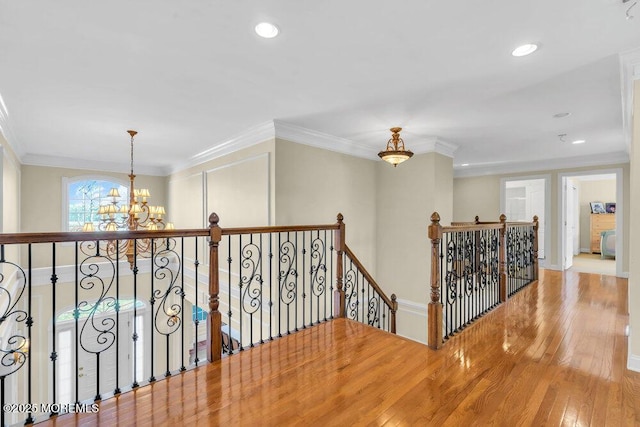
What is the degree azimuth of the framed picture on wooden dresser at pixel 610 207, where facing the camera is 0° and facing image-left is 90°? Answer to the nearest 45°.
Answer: approximately 0°

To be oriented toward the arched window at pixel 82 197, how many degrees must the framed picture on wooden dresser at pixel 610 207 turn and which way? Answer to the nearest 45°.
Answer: approximately 45° to its right

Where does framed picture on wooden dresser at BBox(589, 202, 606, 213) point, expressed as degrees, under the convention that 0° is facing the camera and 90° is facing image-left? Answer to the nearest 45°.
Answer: approximately 0°

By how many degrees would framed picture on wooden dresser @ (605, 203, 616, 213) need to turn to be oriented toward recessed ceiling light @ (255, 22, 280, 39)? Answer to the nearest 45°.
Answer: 0° — it already faces it

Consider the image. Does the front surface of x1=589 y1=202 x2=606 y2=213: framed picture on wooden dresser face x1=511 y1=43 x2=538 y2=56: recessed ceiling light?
yes

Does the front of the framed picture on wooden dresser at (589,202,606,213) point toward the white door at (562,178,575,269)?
yes

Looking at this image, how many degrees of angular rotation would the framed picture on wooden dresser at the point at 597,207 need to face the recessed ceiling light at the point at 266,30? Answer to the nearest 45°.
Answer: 0° — it already faces it
